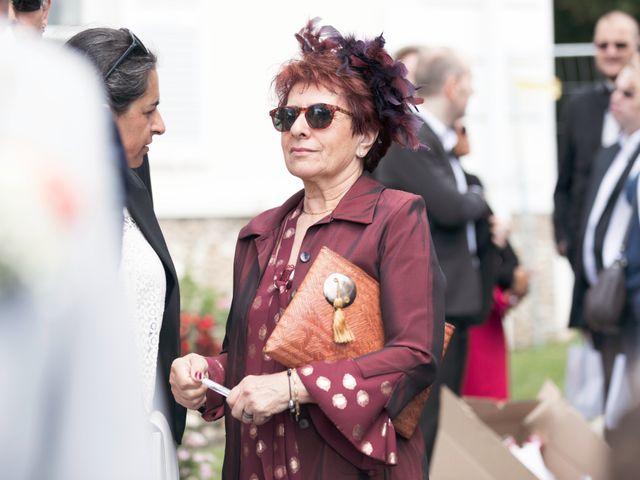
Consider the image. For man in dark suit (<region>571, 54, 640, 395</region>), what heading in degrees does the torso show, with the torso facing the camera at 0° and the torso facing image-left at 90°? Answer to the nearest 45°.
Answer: approximately 45°

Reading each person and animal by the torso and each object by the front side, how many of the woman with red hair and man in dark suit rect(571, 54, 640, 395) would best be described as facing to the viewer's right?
0

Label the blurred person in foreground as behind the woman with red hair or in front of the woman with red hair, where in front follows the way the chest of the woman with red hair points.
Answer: in front

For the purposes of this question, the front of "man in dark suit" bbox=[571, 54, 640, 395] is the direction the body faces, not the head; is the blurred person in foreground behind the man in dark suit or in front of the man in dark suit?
in front

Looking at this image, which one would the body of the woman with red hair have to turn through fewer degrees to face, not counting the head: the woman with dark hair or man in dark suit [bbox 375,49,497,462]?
the woman with dark hair

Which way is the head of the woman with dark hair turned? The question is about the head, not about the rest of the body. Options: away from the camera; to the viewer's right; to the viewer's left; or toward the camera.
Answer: to the viewer's right

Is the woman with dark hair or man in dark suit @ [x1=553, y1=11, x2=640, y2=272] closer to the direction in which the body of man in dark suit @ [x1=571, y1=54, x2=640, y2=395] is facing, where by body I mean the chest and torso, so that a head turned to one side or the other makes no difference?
the woman with dark hair

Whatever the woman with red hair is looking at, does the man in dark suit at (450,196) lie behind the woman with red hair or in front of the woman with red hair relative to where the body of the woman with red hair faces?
behind
